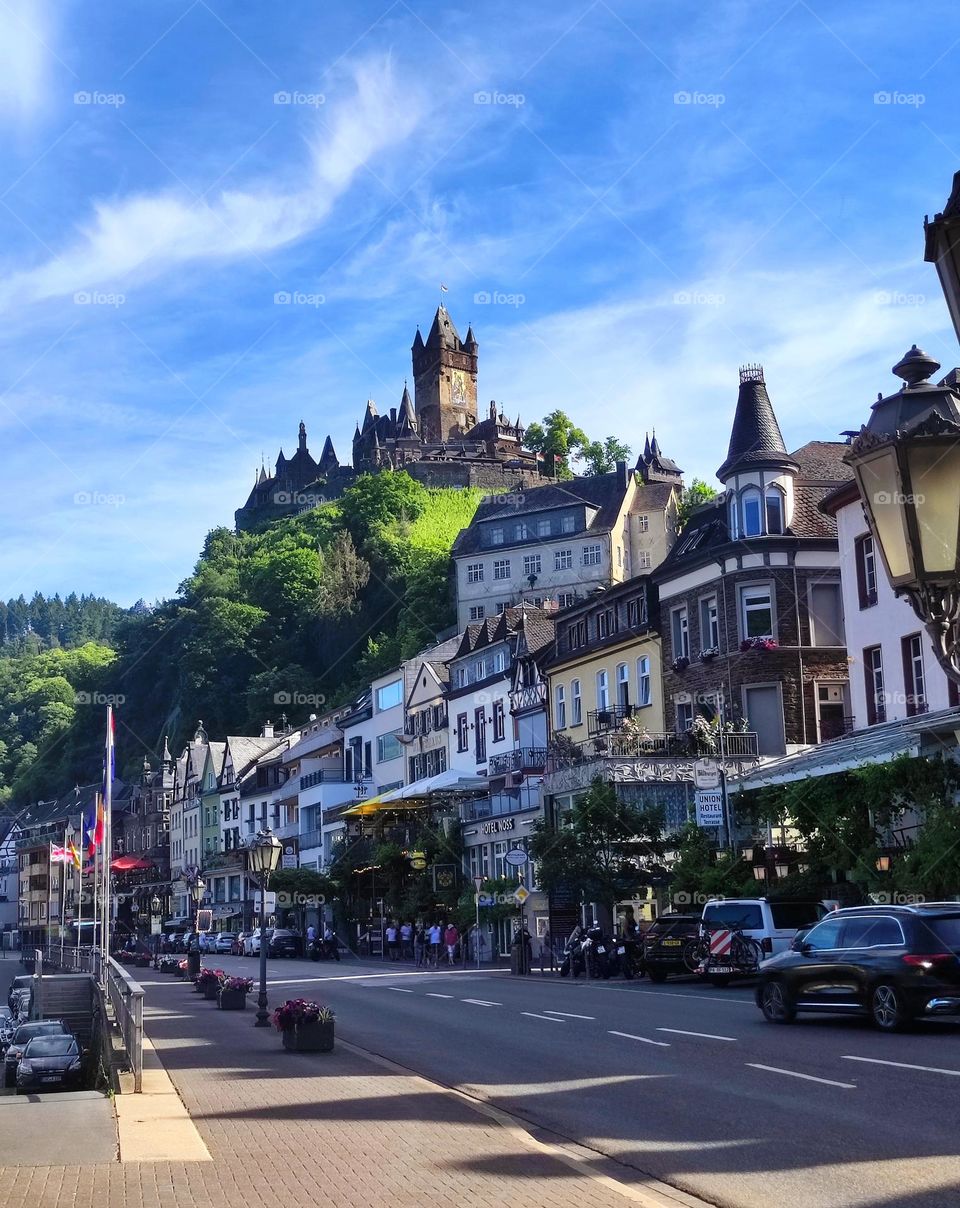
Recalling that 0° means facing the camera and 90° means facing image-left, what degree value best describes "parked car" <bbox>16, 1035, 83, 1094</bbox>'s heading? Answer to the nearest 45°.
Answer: approximately 0°

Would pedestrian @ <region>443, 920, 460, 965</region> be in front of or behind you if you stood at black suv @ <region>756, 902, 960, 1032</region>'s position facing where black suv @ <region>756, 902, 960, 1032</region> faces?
in front

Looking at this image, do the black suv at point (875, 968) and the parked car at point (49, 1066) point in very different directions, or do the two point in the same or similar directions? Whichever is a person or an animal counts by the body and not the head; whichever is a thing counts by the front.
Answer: very different directions

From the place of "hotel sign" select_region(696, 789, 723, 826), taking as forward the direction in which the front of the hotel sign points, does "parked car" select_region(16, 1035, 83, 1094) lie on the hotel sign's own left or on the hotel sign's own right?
on the hotel sign's own right

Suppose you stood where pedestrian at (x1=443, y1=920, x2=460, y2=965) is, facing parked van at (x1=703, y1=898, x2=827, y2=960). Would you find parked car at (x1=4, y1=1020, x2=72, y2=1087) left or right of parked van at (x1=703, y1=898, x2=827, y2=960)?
right

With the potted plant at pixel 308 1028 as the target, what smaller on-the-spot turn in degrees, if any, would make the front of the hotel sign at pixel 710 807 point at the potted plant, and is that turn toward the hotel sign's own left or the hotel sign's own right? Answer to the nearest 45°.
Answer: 0° — it already faces it

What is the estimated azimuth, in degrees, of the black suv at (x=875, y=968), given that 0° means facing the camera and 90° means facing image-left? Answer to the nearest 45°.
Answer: approximately 135°

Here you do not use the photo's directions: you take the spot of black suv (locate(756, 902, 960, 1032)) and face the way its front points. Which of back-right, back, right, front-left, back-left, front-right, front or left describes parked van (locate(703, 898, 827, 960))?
front-right

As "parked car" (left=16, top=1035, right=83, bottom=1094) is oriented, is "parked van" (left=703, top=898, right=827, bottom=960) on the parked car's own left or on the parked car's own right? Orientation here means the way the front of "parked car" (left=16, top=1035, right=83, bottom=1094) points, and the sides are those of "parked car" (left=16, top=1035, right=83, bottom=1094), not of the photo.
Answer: on the parked car's own left

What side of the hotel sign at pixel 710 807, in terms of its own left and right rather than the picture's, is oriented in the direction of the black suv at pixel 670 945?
front

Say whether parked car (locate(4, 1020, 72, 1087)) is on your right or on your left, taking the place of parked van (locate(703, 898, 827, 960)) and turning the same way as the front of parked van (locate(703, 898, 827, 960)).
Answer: on your left
